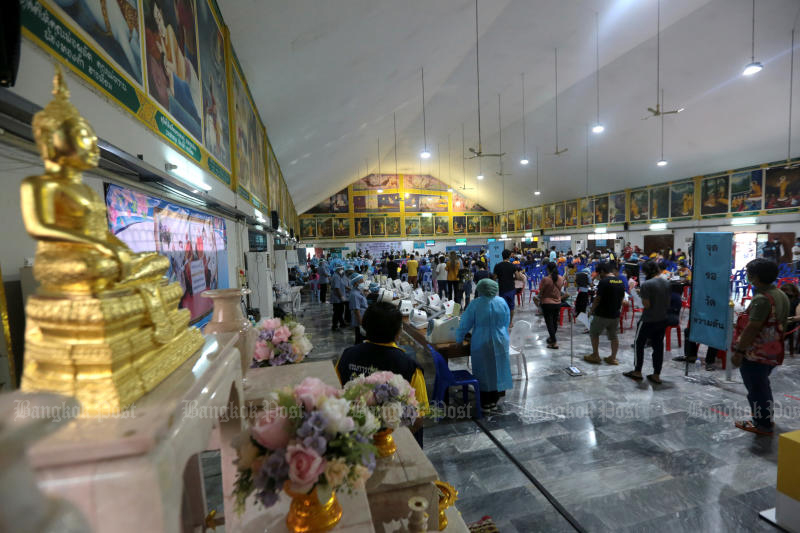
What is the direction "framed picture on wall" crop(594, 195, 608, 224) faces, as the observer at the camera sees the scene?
facing the viewer and to the left of the viewer

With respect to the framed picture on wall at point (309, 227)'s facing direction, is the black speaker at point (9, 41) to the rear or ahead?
ahead

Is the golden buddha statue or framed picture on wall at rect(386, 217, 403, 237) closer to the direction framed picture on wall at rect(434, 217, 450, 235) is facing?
the golden buddha statue

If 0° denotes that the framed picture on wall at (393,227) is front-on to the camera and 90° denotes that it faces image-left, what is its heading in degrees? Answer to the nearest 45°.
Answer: approximately 0°

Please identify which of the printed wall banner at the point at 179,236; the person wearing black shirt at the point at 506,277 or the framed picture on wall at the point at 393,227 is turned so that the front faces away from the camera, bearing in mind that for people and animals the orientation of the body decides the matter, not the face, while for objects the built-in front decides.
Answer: the person wearing black shirt

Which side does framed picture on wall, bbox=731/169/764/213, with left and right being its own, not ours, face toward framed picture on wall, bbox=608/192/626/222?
right

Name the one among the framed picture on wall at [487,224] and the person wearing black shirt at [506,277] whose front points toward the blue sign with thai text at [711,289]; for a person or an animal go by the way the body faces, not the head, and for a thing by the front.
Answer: the framed picture on wall

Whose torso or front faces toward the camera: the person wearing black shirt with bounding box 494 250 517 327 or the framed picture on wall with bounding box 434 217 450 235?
the framed picture on wall

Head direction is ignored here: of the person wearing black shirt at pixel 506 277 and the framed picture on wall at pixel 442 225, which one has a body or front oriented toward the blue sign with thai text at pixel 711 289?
the framed picture on wall

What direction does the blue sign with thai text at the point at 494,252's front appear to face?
toward the camera

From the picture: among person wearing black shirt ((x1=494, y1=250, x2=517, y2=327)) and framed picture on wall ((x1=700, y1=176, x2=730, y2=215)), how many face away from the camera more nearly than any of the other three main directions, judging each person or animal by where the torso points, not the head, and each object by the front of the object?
1

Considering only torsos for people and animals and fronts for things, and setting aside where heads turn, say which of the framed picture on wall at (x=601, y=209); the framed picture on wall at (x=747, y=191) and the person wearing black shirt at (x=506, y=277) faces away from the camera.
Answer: the person wearing black shirt

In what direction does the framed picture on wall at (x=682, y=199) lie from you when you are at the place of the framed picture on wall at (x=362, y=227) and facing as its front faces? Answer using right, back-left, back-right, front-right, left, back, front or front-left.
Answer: front-left

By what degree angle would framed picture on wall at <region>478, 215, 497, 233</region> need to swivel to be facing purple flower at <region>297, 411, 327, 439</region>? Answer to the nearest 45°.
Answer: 0° — it already faces it

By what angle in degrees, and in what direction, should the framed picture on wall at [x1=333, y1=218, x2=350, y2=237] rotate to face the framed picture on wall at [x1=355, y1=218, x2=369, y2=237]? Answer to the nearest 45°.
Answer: approximately 90° to its left

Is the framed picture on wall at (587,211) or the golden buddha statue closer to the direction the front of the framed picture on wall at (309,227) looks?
the golden buddha statue

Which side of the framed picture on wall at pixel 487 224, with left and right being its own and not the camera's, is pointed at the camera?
front

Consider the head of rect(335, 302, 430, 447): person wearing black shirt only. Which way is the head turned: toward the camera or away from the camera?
away from the camera

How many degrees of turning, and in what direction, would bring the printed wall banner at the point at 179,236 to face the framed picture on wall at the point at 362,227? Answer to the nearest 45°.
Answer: approximately 90° to its left
